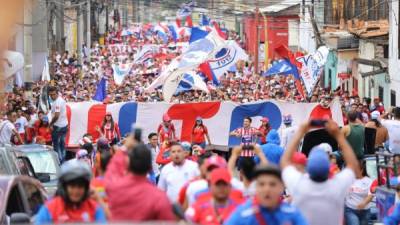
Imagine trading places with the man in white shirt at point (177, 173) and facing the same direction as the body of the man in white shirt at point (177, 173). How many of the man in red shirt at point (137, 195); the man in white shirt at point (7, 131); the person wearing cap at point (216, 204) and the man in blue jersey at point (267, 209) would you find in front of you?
3

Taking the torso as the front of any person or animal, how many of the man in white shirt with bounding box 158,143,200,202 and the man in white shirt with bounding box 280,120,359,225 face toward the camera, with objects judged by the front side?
1

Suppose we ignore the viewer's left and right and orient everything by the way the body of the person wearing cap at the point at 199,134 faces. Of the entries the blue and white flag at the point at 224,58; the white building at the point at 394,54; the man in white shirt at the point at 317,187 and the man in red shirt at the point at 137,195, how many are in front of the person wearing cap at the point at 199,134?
2

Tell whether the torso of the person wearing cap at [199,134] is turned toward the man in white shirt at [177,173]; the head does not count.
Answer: yes

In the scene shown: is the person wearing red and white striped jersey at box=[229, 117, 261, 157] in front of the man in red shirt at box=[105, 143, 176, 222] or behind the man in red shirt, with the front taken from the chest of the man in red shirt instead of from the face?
in front

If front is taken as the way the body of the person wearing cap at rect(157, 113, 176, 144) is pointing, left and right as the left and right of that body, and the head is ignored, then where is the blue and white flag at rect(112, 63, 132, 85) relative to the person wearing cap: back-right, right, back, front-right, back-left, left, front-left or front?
back

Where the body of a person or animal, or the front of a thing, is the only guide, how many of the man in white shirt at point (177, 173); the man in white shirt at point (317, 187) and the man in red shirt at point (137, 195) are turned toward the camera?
1

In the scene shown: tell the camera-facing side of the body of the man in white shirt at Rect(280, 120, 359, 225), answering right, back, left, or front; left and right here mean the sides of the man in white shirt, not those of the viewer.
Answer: back

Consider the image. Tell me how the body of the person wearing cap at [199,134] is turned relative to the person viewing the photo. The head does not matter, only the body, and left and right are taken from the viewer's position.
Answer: facing the viewer

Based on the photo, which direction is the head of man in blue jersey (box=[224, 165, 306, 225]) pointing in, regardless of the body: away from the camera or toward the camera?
toward the camera

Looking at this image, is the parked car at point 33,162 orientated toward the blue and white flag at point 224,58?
no

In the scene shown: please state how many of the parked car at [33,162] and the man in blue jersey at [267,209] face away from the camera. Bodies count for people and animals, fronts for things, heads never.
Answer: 0

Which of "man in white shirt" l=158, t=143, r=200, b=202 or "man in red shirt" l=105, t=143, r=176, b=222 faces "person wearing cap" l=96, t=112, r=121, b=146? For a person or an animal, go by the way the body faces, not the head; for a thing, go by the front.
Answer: the man in red shirt

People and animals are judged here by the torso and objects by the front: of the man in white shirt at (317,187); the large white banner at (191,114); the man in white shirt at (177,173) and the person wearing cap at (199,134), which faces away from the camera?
the man in white shirt at (317,187)

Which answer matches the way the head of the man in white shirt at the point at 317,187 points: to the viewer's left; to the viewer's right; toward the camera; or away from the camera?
away from the camera

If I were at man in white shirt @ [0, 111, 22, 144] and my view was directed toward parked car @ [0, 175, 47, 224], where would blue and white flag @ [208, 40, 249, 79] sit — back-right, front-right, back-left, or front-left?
back-left

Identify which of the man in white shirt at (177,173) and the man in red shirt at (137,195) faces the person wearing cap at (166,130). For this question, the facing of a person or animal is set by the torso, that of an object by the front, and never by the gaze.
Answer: the man in red shirt

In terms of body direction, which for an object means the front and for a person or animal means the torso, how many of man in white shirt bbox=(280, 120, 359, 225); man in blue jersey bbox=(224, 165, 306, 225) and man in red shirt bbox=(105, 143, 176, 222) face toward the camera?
1

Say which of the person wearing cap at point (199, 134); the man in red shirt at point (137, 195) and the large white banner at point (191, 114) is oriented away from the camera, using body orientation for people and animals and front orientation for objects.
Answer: the man in red shirt
